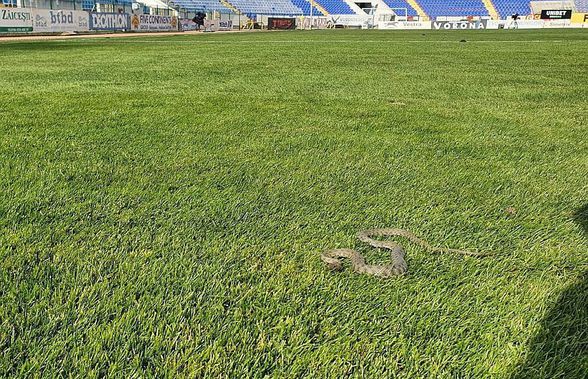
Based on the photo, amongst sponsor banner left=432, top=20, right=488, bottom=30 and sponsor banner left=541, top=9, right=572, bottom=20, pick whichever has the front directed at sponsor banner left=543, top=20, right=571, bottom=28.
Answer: sponsor banner left=541, top=9, right=572, bottom=20

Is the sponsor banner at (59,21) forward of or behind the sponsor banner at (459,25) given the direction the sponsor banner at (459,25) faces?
forward

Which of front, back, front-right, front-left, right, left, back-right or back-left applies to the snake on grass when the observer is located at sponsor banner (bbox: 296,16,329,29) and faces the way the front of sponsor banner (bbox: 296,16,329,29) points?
front

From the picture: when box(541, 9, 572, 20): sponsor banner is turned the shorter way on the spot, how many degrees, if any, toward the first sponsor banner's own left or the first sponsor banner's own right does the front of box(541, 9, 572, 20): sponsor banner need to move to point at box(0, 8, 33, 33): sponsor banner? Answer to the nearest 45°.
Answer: approximately 45° to the first sponsor banner's own right

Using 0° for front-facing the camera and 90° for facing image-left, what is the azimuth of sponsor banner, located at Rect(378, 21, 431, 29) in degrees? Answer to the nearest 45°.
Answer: approximately 0°

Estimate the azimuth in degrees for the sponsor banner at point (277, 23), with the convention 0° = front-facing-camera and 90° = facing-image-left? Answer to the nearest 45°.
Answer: approximately 0°

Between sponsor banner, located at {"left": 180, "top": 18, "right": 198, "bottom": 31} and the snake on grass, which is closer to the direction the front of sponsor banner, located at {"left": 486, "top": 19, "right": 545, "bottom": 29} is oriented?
the snake on grass
